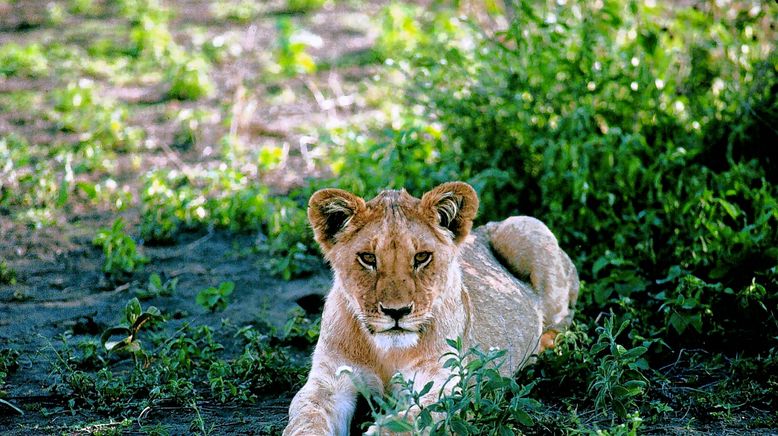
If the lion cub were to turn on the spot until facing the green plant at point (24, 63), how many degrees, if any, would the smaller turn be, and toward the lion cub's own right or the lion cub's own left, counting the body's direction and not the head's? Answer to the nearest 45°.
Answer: approximately 90° to the lion cub's own right

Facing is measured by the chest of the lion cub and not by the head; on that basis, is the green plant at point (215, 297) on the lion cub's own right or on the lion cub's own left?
on the lion cub's own right

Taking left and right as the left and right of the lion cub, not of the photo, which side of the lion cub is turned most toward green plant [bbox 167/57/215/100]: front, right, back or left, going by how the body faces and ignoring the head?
right

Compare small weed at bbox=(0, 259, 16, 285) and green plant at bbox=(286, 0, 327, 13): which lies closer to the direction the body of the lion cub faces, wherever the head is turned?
the small weed

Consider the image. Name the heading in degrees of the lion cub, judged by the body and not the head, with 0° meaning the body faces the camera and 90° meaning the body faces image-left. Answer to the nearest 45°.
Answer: approximately 45°

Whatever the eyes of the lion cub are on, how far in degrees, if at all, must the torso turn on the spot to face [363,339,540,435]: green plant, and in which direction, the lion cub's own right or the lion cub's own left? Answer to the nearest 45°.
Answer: approximately 90° to the lion cub's own left

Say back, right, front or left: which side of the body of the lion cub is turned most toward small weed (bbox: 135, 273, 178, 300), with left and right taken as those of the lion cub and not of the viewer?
right

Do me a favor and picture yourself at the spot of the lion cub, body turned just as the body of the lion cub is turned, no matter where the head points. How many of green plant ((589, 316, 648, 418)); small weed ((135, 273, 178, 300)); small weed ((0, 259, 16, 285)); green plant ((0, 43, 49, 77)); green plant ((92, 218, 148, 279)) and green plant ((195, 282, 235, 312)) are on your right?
5

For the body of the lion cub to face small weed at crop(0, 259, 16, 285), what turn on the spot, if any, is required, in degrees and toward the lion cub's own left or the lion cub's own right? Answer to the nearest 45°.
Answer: approximately 90° to the lion cub's own right

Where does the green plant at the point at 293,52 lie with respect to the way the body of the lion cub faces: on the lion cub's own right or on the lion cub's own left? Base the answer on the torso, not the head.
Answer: on the lion cub's own right
